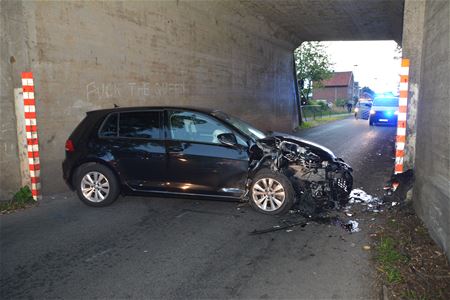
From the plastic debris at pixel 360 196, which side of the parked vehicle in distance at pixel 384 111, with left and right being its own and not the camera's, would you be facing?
front

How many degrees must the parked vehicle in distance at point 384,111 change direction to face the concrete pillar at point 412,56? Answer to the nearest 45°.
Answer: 0° — it already faces it

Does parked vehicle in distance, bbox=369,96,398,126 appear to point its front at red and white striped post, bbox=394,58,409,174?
yes

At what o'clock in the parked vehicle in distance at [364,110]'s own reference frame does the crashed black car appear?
The crashed black car is roughly at 12 o'clock from the parked vehicle in distance.

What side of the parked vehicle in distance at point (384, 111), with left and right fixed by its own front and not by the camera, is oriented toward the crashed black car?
front

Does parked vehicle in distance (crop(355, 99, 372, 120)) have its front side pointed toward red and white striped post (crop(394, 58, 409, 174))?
yes

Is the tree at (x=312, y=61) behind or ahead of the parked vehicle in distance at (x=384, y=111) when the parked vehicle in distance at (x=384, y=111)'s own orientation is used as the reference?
behind

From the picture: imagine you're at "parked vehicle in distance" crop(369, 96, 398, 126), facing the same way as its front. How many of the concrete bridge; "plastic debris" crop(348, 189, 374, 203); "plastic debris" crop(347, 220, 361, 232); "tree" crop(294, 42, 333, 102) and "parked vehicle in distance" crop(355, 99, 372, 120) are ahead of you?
3

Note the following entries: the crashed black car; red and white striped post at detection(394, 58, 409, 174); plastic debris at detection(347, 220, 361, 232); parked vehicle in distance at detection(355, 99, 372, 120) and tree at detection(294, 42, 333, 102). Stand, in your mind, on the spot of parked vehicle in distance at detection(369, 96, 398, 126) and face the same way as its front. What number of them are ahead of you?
3

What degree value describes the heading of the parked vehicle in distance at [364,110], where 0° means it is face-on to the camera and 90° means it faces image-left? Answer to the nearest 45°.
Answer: approximately 0°

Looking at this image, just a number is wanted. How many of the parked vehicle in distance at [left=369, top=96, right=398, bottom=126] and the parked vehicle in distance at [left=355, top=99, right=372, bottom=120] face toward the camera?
2

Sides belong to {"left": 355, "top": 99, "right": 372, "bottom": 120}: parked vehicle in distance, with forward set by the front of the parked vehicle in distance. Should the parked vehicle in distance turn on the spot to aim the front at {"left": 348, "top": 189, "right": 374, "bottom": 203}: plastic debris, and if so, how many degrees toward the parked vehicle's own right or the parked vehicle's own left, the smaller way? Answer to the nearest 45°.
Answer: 0° — it already faces it

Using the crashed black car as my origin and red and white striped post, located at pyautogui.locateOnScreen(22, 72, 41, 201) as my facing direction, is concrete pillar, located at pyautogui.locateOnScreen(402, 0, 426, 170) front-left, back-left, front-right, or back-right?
back-right
